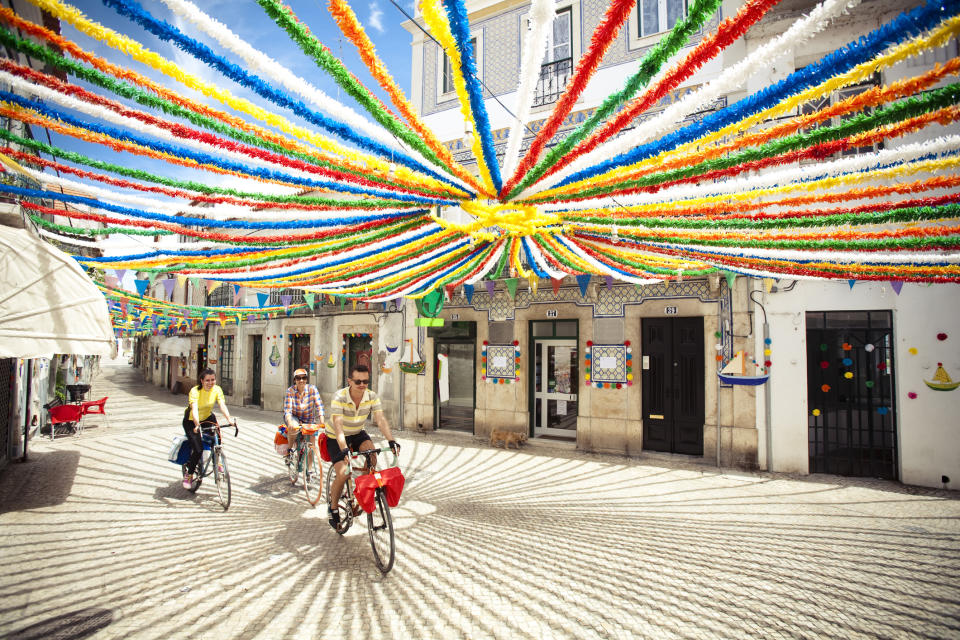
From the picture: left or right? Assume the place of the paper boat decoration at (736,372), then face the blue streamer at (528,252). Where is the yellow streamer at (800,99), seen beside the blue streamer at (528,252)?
left

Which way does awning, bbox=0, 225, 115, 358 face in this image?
to the viewer's right

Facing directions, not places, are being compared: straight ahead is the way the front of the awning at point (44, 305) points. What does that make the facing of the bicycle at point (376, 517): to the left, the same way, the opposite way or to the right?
to the right

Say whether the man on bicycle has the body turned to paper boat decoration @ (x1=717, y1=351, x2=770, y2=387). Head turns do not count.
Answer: no

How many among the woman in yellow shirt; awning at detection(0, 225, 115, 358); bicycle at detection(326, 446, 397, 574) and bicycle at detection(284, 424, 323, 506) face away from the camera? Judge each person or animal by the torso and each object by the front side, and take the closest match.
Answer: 0

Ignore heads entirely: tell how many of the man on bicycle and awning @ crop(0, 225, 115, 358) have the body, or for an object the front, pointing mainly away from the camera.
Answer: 0

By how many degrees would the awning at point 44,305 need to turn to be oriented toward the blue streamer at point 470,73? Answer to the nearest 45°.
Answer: approximately 45° to its right

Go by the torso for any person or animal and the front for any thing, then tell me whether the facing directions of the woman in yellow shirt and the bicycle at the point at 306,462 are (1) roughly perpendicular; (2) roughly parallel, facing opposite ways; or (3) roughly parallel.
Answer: roughly parallel

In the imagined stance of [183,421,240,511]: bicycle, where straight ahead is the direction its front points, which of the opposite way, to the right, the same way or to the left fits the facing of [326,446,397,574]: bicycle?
the same way

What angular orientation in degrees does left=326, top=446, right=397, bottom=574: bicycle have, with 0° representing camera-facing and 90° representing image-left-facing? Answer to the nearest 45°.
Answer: approximately 315°

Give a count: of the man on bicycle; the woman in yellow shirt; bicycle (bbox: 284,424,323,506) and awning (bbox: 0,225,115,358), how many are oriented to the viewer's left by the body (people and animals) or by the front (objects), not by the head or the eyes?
0

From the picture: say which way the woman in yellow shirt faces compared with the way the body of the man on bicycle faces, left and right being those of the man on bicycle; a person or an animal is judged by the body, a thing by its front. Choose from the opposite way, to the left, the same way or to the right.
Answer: the same way

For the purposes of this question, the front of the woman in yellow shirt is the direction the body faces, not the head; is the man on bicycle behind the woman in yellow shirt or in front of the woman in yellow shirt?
in front

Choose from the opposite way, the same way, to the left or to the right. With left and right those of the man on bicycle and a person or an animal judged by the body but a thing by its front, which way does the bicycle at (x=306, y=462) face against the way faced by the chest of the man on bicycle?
the same way
